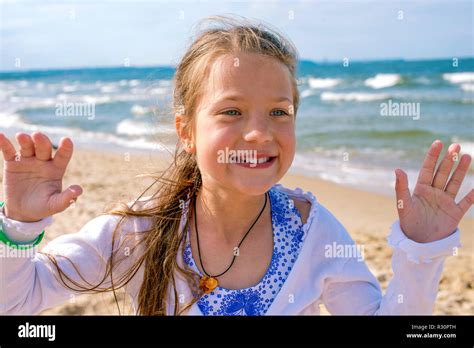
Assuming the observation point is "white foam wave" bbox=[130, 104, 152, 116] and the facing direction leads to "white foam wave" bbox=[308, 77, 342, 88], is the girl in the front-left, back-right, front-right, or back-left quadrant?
back-right

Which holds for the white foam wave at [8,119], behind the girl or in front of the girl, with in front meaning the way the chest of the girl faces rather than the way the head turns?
behind

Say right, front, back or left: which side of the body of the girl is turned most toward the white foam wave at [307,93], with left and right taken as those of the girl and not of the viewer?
back

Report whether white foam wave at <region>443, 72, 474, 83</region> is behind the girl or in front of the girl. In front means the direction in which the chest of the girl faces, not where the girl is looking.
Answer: behind

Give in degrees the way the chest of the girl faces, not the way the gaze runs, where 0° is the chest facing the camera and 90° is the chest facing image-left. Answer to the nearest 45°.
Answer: approximately 0°

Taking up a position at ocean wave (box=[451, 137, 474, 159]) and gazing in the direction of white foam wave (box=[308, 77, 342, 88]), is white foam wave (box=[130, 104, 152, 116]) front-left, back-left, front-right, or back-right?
front-left

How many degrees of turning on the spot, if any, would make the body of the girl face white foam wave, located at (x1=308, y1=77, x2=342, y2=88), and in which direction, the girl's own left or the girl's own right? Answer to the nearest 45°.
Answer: approximately 180°

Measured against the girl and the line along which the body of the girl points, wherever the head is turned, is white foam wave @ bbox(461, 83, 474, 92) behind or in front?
behind

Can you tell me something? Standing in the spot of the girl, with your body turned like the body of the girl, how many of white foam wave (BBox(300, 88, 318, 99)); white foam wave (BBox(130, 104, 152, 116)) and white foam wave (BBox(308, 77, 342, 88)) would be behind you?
3

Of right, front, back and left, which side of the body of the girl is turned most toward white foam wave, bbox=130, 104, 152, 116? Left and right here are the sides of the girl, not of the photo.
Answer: back
